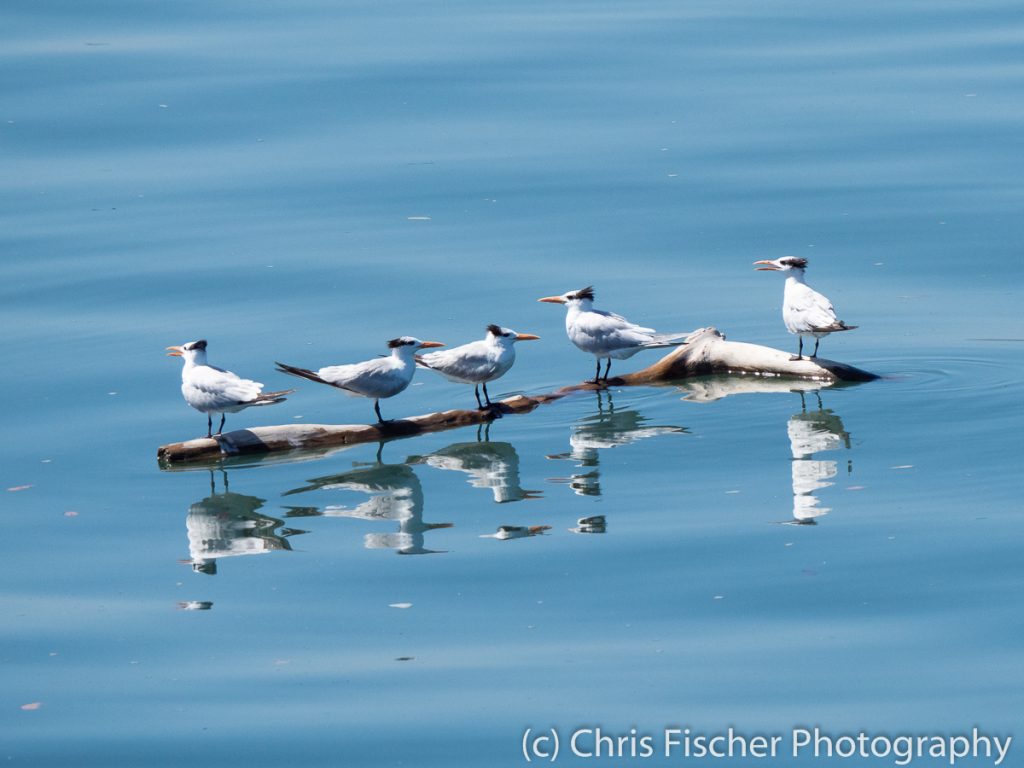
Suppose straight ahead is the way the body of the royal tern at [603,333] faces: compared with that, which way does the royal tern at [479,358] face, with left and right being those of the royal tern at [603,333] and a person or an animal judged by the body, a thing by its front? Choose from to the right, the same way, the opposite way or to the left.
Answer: the opposite way

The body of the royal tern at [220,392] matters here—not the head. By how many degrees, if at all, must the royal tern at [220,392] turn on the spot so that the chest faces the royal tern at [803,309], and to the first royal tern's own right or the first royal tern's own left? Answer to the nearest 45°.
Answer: approximately 180°

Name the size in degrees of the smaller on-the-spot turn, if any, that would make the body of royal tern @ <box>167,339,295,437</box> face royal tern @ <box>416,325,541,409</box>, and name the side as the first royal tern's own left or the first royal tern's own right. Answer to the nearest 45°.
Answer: approximately 180°

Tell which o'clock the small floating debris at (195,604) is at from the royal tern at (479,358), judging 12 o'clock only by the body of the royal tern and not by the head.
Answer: The small floating debris is roughly at 4 o'clock from the royal tern.

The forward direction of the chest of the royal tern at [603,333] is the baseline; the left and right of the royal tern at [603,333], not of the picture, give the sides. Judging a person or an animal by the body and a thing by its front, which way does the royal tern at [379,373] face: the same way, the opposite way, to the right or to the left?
the opposite way

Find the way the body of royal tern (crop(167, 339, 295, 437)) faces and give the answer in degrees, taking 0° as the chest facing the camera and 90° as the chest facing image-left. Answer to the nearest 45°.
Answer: approximately 90°

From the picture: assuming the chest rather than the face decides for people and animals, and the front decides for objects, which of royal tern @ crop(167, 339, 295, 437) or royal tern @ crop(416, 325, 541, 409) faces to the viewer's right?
royal tern @ crop(416, 325, 541, 409)

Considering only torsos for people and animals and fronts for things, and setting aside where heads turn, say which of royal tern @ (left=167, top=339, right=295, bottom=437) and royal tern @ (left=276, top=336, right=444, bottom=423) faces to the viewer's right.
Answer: royal tern @ (left=276, top=336, right=444, bottom=423)

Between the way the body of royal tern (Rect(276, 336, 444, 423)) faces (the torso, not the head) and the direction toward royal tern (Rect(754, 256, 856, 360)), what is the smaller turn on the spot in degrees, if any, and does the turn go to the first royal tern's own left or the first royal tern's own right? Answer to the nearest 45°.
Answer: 0° — it already faces it

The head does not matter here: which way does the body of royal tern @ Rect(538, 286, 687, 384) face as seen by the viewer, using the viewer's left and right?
facing to the left of the viewer

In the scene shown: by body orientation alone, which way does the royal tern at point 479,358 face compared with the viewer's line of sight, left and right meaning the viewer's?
facing to the right of the viewer

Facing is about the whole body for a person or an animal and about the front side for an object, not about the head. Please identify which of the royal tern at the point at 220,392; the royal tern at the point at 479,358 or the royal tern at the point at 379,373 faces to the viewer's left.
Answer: the royal tern at the point at 220,392

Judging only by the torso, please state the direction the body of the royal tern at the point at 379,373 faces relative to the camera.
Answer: to the viewer's right

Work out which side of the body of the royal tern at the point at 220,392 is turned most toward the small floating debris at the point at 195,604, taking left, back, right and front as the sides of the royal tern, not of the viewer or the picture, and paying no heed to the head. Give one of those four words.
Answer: left

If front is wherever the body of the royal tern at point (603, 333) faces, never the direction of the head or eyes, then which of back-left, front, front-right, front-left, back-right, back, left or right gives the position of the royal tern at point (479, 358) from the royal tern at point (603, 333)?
front-left
